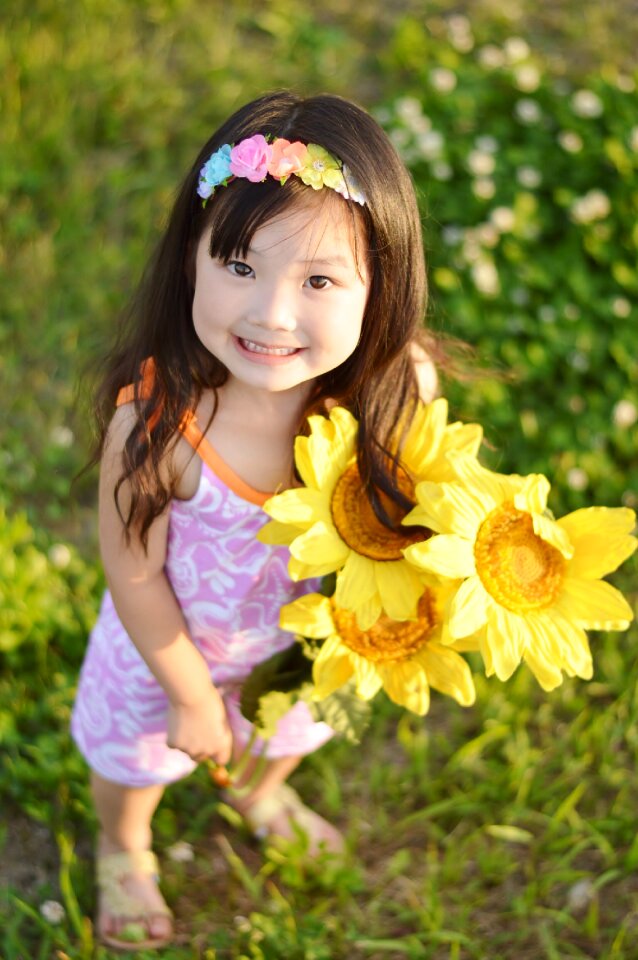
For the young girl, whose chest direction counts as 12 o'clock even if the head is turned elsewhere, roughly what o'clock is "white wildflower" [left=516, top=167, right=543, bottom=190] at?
The white wildflower is roughly at 8 o'clock from the young girl.

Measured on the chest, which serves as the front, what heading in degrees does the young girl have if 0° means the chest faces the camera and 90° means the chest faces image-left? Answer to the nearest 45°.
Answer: approximately 315°

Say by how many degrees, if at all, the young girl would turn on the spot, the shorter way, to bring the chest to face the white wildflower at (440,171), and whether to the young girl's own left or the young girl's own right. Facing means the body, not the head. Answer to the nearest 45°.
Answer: approximately 135° to the young girl's own left

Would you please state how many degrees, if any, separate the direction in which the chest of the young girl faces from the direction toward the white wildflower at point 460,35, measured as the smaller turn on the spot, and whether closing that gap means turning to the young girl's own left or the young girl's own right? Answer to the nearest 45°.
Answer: approximately 135° to the young girl's own left

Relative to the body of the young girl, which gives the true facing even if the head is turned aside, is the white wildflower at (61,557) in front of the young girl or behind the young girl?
behind

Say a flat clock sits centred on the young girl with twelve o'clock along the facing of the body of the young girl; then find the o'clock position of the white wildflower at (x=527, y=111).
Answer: The white wildflower is roughly at 8 o'clock from the young girl.

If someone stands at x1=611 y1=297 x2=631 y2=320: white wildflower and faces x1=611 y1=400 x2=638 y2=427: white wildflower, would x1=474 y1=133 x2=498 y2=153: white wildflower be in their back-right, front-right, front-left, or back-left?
back-right
